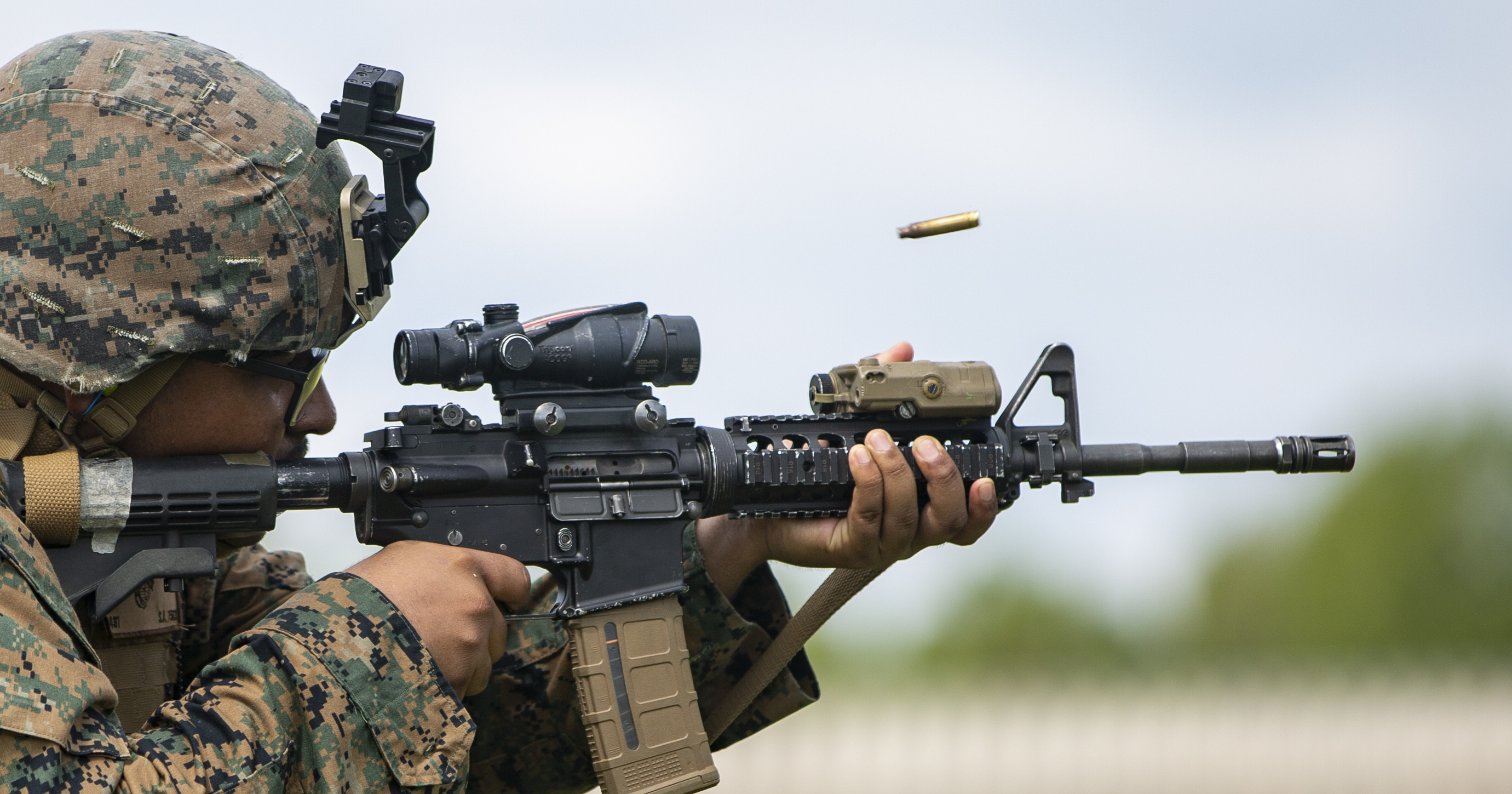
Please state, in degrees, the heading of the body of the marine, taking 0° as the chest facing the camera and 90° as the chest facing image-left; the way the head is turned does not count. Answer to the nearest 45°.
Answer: approximately 270°
